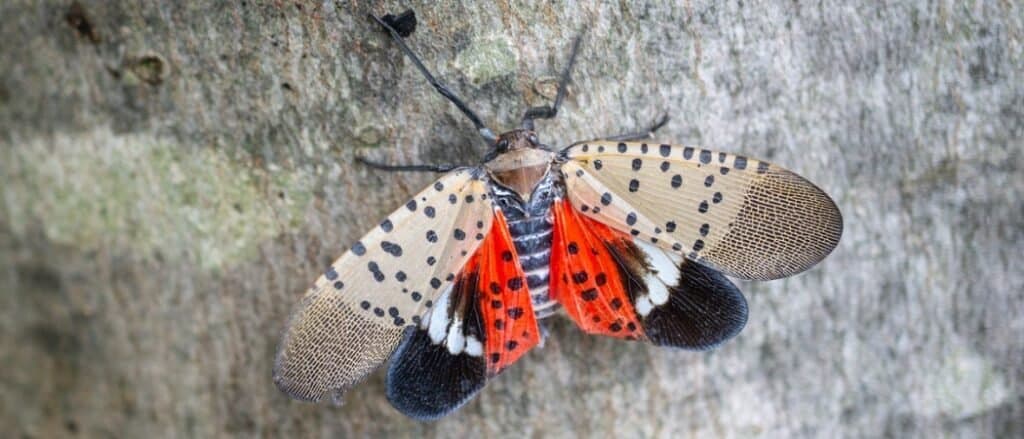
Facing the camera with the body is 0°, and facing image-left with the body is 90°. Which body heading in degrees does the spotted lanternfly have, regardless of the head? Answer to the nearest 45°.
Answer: approximately 180°
